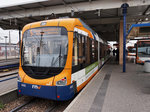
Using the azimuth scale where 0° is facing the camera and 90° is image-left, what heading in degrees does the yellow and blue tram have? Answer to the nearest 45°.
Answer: approximately 45°
